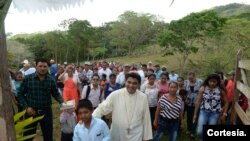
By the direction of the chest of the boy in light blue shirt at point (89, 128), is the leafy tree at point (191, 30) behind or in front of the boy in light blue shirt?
behind

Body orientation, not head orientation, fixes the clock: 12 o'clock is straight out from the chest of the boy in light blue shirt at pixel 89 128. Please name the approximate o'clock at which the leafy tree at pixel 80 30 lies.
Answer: The leafy tree is roughly at 6 o'clock from the boy in light blue shirt.

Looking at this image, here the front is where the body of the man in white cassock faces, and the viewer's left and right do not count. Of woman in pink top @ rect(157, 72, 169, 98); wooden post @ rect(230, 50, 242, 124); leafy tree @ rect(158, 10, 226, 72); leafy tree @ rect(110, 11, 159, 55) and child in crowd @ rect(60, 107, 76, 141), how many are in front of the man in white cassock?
0

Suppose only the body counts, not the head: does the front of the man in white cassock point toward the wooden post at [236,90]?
no

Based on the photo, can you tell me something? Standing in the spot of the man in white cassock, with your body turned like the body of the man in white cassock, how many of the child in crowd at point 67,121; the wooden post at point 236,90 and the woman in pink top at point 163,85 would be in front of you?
0

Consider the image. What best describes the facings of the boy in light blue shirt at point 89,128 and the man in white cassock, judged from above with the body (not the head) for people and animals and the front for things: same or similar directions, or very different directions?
same or similar directions

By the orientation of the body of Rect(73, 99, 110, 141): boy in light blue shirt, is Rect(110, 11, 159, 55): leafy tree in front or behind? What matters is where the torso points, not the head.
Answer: behind

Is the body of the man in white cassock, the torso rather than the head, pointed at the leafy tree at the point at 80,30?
no

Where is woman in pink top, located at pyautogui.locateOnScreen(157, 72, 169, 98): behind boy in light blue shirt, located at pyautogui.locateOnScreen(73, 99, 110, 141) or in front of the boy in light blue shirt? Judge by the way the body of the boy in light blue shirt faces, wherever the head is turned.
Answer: behind

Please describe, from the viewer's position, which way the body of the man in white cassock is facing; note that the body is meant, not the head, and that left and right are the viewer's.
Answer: facing the viewer

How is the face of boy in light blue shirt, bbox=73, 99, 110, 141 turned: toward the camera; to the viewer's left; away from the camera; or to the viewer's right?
toward the camera

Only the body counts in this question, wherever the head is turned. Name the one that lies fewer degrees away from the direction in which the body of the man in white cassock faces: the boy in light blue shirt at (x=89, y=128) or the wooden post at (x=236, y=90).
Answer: the boy in light blue shirt

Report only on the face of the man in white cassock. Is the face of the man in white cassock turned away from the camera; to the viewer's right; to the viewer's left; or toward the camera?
toward the camera

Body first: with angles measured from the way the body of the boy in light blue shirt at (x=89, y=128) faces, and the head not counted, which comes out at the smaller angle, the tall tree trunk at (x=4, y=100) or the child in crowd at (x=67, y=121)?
the tall tree trunk

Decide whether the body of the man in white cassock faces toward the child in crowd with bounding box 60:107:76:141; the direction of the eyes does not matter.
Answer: no

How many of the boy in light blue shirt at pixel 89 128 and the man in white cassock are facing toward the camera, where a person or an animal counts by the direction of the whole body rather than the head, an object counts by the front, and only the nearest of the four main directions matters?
2

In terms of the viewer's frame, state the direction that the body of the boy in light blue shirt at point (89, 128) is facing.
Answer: toward the camera

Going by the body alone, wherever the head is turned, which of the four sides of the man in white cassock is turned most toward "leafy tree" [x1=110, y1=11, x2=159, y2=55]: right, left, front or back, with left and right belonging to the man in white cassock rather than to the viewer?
back
